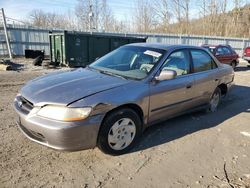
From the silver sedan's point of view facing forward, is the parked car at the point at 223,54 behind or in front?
behind

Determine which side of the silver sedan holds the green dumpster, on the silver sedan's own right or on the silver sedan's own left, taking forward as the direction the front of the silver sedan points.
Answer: on the silver sedan's own right

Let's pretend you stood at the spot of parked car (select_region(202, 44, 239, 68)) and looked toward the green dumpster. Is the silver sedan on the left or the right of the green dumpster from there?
left

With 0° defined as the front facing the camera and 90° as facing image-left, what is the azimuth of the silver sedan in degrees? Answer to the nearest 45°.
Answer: approximately 45°
